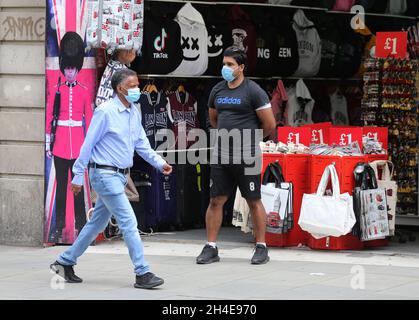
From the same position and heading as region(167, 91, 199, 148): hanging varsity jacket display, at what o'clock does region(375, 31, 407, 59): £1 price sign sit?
The £1 price sign is roughly at 9 o'clock from the hanging varsity jacket display.

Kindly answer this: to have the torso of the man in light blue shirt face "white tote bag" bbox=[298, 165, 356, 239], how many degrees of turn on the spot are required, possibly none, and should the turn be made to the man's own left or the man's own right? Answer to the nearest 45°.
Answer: approximately 90° to the man's own left

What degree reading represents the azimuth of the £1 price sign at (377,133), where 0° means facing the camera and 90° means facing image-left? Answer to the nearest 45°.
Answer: approximately 0°

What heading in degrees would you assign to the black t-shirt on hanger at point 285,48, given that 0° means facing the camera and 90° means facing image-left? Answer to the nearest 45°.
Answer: approximately 0°

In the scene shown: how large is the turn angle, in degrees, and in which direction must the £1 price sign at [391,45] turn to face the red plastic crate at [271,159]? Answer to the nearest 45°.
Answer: approximately 45° to its right

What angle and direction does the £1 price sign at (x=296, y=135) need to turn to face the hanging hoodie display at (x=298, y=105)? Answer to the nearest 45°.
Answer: approximately 180°

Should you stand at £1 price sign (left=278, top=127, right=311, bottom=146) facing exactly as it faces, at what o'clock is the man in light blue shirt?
The man in light blue shirt is roughly at 1 o'clock from the £1 price sign.

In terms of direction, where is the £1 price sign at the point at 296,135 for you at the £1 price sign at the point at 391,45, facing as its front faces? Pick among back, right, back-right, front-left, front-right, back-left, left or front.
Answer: front-right
